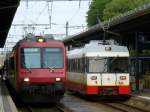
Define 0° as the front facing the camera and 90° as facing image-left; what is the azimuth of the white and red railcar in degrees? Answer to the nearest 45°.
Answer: approximately 315°

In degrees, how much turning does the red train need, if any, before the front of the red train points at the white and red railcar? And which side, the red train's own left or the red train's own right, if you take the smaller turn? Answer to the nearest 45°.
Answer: approximately 135° to the red train's own left

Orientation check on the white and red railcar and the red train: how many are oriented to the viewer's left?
0

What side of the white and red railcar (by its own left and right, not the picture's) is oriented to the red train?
right

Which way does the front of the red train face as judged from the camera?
facing the viewer
